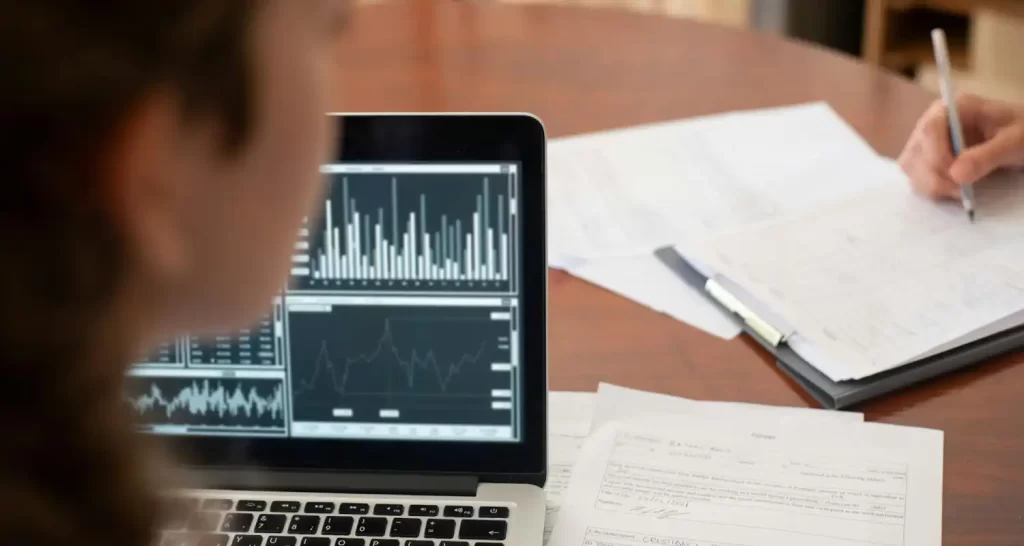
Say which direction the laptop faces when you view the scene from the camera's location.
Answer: facing the viewer
